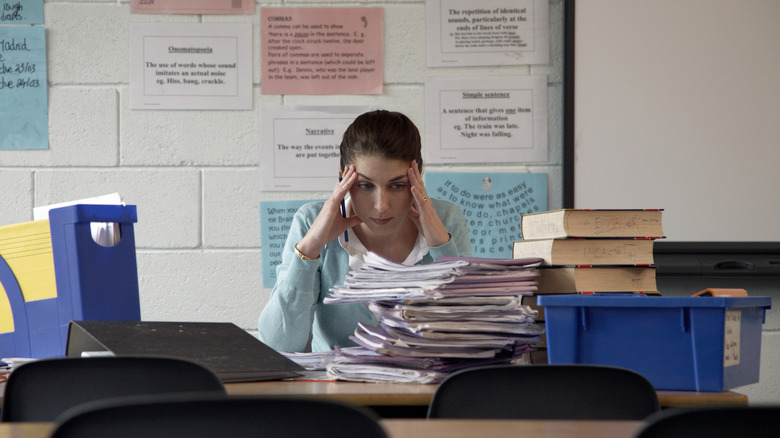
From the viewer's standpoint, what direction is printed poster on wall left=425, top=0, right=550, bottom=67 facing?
toward the camera

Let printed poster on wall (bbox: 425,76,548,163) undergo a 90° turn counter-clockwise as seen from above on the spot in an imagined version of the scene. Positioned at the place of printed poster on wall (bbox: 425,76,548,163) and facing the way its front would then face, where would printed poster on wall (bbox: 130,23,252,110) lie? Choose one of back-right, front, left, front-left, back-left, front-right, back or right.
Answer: back

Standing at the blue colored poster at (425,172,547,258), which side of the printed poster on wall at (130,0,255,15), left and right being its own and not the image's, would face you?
left

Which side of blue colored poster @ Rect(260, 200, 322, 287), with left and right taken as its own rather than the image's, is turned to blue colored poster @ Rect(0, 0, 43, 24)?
right

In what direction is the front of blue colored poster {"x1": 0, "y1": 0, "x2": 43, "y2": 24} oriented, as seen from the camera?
facing the viewer

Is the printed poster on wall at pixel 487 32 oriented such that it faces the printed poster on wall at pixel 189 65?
no

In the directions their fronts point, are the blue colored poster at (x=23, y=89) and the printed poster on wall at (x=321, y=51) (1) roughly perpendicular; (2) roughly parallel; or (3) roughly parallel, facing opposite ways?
roughly parallel

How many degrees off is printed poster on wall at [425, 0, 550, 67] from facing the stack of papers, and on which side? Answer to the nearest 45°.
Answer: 0° — it already faces it

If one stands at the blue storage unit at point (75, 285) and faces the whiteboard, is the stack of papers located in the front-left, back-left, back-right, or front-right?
front-right

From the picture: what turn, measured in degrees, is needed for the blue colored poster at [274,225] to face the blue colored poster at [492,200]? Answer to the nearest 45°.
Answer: approximately 90° to its left

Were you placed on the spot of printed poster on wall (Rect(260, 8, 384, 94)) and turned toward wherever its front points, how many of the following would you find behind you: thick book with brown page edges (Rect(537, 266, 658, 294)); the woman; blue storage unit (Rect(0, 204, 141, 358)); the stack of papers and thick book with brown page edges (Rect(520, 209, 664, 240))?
0

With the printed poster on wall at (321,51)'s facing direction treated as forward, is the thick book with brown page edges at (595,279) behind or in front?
in front

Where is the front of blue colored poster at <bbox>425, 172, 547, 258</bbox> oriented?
toward the camera

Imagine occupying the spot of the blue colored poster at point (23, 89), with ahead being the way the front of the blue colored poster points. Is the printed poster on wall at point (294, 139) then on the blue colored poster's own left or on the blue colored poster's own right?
on the blue colored poster's own left

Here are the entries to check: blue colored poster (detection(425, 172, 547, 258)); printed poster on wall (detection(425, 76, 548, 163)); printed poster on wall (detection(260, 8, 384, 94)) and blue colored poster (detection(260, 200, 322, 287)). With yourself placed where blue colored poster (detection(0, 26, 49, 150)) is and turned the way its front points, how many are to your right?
0

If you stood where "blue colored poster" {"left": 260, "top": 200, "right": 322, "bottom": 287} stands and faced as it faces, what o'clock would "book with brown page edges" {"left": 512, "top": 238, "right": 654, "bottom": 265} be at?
The book with brown page edges is roughly at 11 o'clock from the blue colored poster.

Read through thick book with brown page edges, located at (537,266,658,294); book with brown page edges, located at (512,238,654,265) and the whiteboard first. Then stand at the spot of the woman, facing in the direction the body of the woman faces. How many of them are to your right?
0

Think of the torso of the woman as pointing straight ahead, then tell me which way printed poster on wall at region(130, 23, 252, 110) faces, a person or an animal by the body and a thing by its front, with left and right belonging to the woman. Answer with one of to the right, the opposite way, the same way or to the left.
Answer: the same way

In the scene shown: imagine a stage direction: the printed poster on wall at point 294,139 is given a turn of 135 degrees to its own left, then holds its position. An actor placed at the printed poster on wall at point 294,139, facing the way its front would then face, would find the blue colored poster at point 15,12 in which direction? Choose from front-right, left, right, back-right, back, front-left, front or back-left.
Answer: back-left

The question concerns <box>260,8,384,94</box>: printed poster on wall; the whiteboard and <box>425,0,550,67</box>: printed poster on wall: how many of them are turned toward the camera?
3

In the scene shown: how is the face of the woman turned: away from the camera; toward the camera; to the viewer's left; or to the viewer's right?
toward the camera

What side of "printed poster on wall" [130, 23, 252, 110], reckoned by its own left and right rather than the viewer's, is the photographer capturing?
front

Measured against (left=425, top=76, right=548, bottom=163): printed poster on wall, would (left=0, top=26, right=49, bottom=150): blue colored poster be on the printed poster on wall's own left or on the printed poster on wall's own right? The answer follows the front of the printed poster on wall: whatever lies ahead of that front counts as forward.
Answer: on the printed poster on wall's own right
